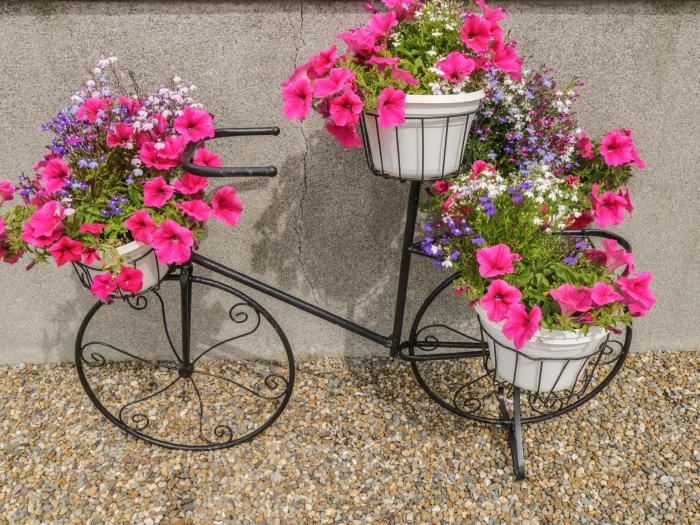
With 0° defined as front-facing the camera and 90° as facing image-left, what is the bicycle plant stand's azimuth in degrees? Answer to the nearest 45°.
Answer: approximately 90°
